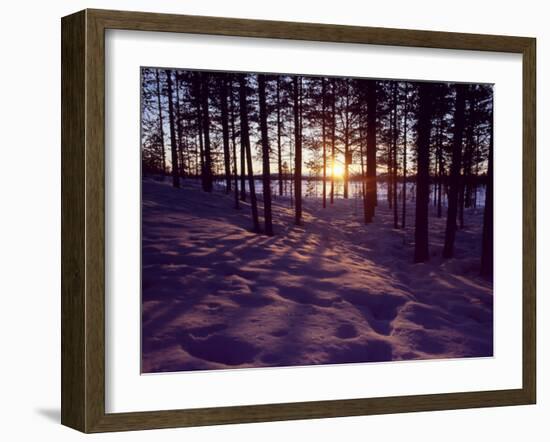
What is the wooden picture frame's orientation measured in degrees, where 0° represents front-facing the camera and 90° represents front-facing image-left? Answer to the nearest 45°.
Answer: approximately 315°
